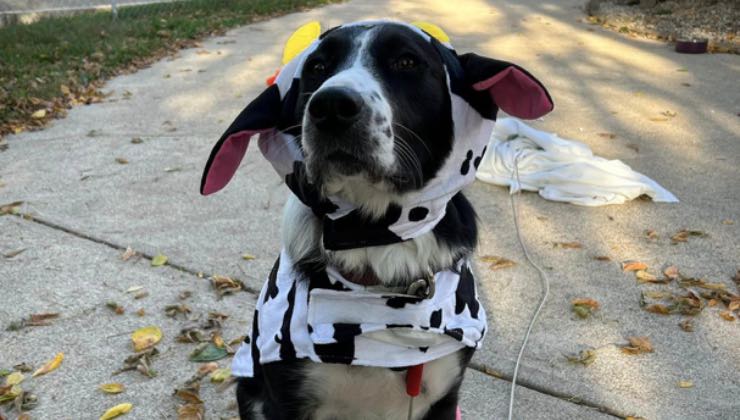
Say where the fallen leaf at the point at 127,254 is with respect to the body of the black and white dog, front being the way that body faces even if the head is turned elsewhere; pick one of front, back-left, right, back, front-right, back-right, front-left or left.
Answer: back-right

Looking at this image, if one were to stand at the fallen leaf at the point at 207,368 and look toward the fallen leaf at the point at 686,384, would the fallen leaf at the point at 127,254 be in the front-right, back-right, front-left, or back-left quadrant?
back-left

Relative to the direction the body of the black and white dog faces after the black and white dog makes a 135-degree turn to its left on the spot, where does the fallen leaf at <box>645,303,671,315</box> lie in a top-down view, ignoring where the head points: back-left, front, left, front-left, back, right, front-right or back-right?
front

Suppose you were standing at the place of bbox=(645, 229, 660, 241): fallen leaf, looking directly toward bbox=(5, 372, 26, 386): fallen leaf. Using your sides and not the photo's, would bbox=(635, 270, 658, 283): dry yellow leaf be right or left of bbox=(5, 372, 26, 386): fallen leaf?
left

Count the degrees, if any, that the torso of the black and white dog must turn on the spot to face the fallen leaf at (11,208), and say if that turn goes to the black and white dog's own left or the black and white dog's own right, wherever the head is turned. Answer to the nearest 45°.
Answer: approximately 135° to the black and white dog's own right

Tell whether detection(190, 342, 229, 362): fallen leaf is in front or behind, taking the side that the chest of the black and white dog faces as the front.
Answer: behind

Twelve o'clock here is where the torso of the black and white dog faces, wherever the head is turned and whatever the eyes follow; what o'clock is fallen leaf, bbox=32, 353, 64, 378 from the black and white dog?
The fallen leaf is roughly at 4 o'clock from the black and white dog.

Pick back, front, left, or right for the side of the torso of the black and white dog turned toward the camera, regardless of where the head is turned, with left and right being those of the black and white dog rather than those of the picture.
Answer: front

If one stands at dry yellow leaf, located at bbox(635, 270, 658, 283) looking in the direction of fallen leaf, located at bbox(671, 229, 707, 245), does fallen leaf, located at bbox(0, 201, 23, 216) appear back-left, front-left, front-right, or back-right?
back-left

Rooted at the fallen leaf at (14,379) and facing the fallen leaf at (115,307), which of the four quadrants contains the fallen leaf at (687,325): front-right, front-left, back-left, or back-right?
front-right

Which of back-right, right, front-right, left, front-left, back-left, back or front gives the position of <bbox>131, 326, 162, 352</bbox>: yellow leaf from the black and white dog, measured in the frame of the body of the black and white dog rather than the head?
back-right

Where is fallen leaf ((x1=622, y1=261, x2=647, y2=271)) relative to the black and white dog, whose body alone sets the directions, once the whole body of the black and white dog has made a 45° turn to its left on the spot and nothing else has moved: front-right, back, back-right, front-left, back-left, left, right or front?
left

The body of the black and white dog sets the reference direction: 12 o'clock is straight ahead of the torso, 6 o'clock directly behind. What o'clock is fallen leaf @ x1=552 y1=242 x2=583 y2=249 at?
The fallen leaf is roughly at 7 o'clock from the black and white dog.

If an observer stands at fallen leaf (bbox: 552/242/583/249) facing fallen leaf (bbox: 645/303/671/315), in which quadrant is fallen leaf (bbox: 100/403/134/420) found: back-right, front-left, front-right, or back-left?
front-right

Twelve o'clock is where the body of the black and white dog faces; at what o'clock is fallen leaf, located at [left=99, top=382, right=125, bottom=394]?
The fallen leaf is roughly at 4 o'clock from the black and white dog.

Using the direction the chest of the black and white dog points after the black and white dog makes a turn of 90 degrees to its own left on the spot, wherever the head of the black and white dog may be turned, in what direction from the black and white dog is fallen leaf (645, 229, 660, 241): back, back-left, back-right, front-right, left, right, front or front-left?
front-left

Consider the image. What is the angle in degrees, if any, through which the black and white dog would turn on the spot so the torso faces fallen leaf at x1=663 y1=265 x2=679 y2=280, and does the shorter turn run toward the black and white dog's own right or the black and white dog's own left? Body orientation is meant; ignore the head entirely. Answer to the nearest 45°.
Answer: approximately 135° to the black and white dog's own left

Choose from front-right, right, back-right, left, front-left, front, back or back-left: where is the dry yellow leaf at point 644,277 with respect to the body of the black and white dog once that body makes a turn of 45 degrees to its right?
back
